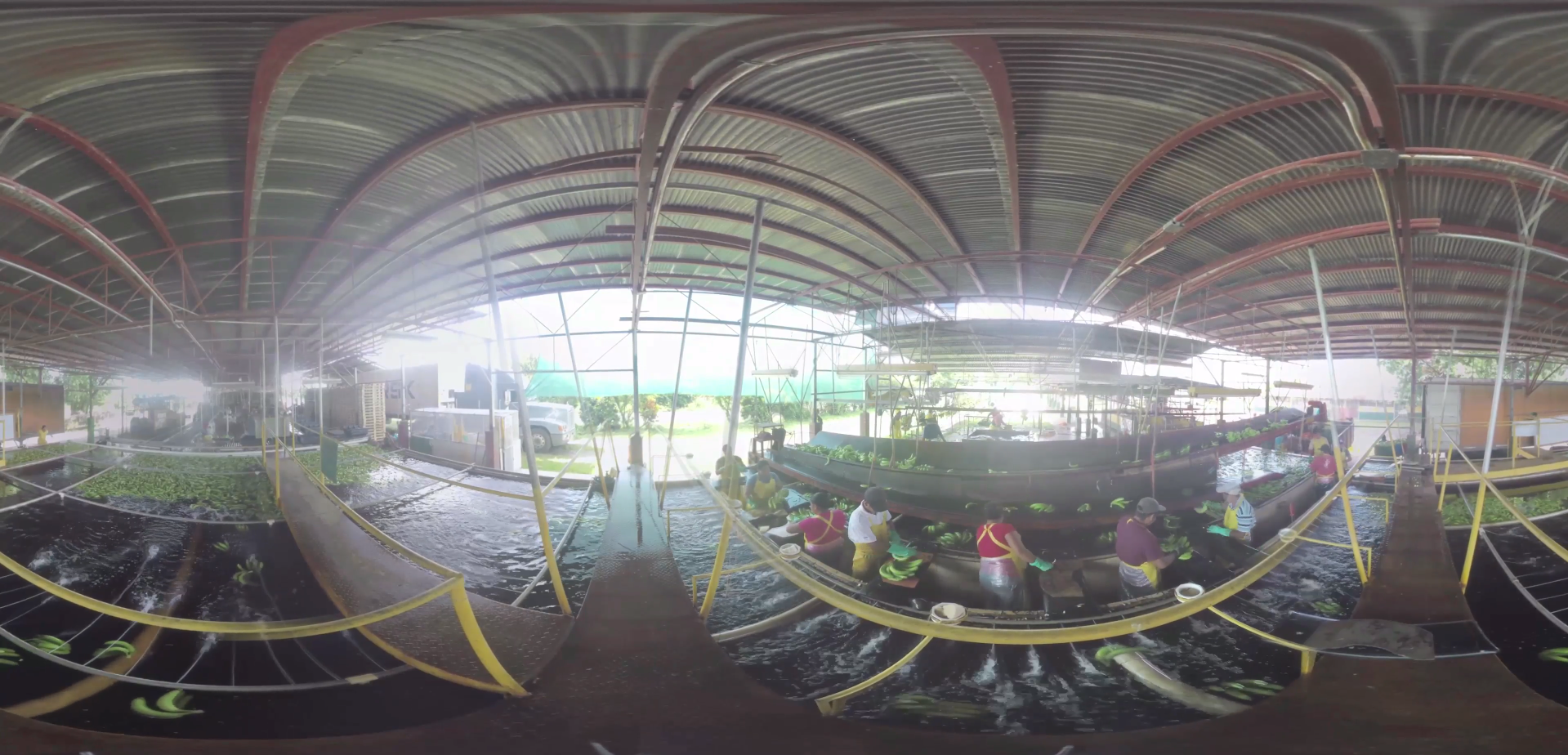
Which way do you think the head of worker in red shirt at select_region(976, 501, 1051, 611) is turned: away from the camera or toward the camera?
away from the camera

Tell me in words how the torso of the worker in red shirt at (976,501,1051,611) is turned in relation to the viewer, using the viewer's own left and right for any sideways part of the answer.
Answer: facing away from the viewer and to the right of the viewer

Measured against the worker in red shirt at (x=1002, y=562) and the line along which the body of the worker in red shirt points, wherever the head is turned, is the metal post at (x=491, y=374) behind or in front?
behind
